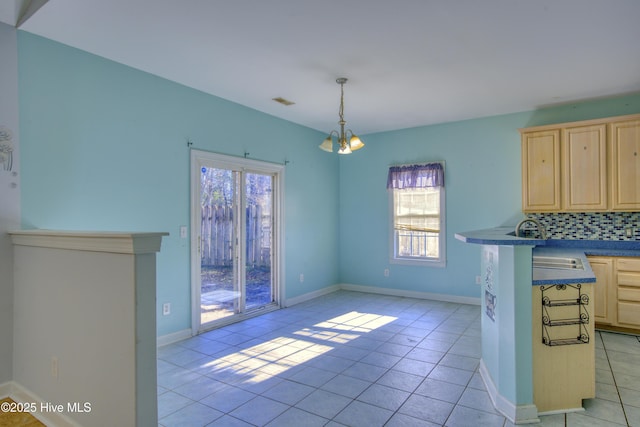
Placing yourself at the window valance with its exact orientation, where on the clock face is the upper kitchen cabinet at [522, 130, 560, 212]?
The upper kitchen cabinet is roughly at 10 o'clock from the window valance.

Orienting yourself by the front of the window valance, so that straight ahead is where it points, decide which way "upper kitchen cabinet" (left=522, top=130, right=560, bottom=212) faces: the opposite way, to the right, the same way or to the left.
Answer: the same way

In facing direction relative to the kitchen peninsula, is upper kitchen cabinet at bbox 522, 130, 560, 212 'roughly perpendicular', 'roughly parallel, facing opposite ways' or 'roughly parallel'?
roughly perpendicular

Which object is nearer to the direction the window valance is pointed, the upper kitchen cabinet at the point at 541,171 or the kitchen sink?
the kitchen sink

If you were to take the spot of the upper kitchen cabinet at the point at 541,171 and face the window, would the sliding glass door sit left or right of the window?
left

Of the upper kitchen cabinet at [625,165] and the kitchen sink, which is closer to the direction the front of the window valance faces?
the kitchen sink

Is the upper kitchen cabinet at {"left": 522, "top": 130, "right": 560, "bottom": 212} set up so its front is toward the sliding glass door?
no

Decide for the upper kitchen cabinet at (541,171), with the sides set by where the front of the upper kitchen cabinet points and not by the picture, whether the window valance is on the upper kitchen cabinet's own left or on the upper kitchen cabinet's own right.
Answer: on the upper kitchen cabinet's own right

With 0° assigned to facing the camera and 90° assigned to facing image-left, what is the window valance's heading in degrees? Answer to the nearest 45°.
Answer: approximately 0°

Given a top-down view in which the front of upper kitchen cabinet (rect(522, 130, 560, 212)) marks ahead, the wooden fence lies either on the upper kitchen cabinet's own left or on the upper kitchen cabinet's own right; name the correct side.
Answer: on the upper kitchen cabinet's own right

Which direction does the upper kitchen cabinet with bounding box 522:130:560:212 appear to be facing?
toward the camera
